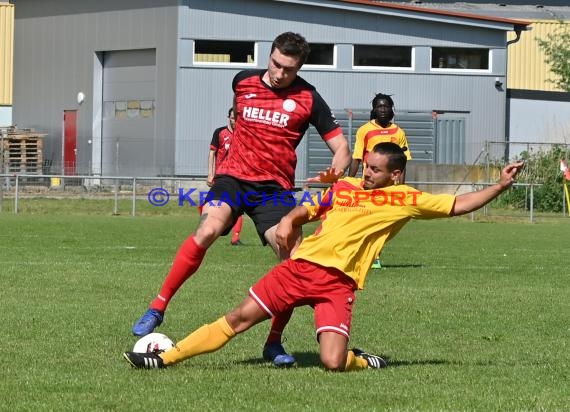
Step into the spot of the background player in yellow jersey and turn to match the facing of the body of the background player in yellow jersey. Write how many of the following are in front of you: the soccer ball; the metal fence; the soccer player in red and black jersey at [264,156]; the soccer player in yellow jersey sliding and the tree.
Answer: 3

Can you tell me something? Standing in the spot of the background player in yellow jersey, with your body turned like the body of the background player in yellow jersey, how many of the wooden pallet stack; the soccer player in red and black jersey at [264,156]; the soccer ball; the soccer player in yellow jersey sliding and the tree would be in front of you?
3

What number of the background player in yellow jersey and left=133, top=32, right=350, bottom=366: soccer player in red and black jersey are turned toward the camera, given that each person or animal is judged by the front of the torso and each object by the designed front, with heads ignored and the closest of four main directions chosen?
2

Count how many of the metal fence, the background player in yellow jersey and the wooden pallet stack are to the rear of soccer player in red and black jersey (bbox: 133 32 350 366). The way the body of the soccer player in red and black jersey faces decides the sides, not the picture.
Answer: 3

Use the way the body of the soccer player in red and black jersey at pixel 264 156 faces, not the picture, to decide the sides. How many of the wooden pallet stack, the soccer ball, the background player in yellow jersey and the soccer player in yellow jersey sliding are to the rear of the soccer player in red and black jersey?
2

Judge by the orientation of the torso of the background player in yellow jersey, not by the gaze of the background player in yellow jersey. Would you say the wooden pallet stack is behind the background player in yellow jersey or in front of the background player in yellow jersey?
behind

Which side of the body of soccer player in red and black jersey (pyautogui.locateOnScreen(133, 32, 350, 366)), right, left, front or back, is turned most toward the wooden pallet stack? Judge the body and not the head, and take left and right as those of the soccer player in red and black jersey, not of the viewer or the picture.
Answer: back

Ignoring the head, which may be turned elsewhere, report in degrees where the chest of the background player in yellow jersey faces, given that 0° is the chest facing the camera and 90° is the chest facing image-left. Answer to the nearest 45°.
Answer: approximately 0°

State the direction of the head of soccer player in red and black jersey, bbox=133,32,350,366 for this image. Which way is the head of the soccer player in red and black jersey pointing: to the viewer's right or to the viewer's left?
to the viewer's left

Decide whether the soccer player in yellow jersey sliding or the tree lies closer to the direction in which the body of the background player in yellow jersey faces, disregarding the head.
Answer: the soccer player in yellow jersey sliding

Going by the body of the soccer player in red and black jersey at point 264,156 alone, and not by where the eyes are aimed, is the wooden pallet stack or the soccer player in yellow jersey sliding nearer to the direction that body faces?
the soccer player in yellow jersey sliding
